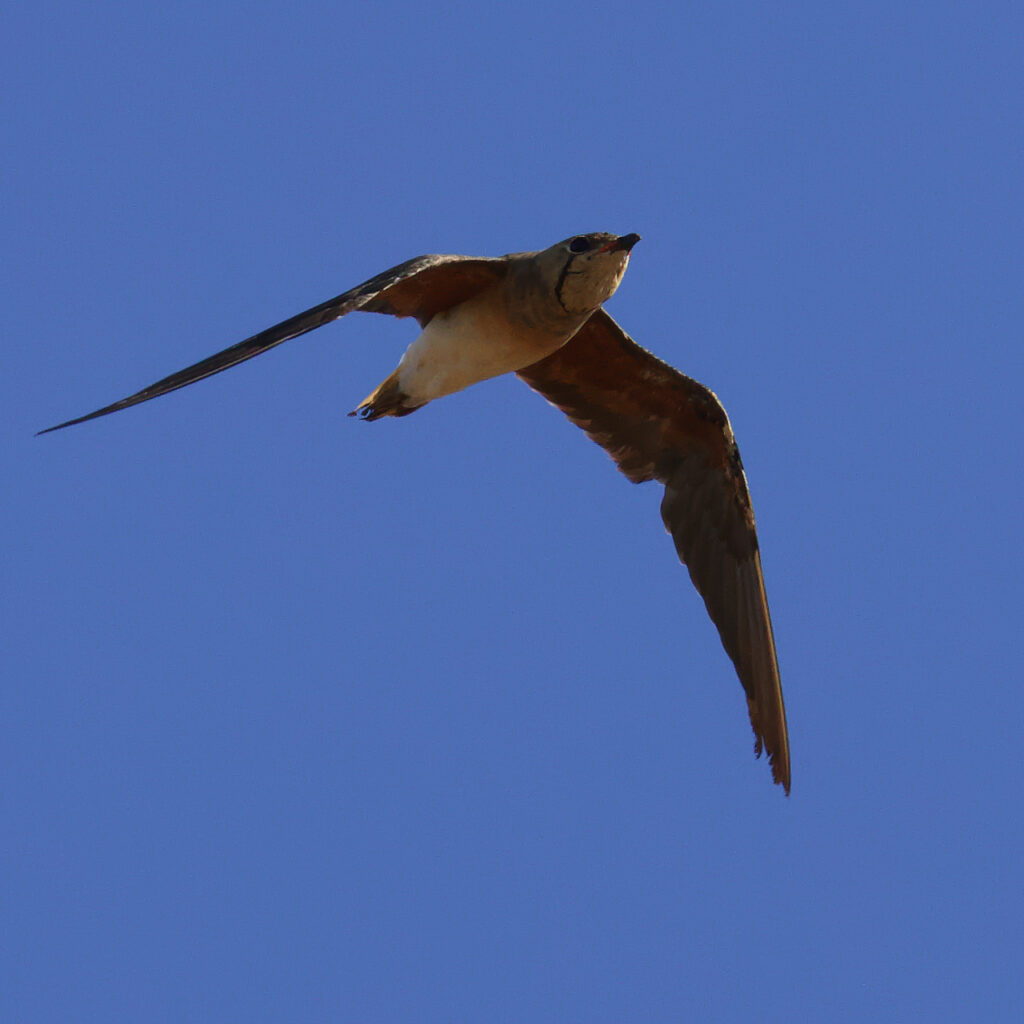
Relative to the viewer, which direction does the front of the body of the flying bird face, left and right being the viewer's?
facing the viewer and to the right of the viewer
